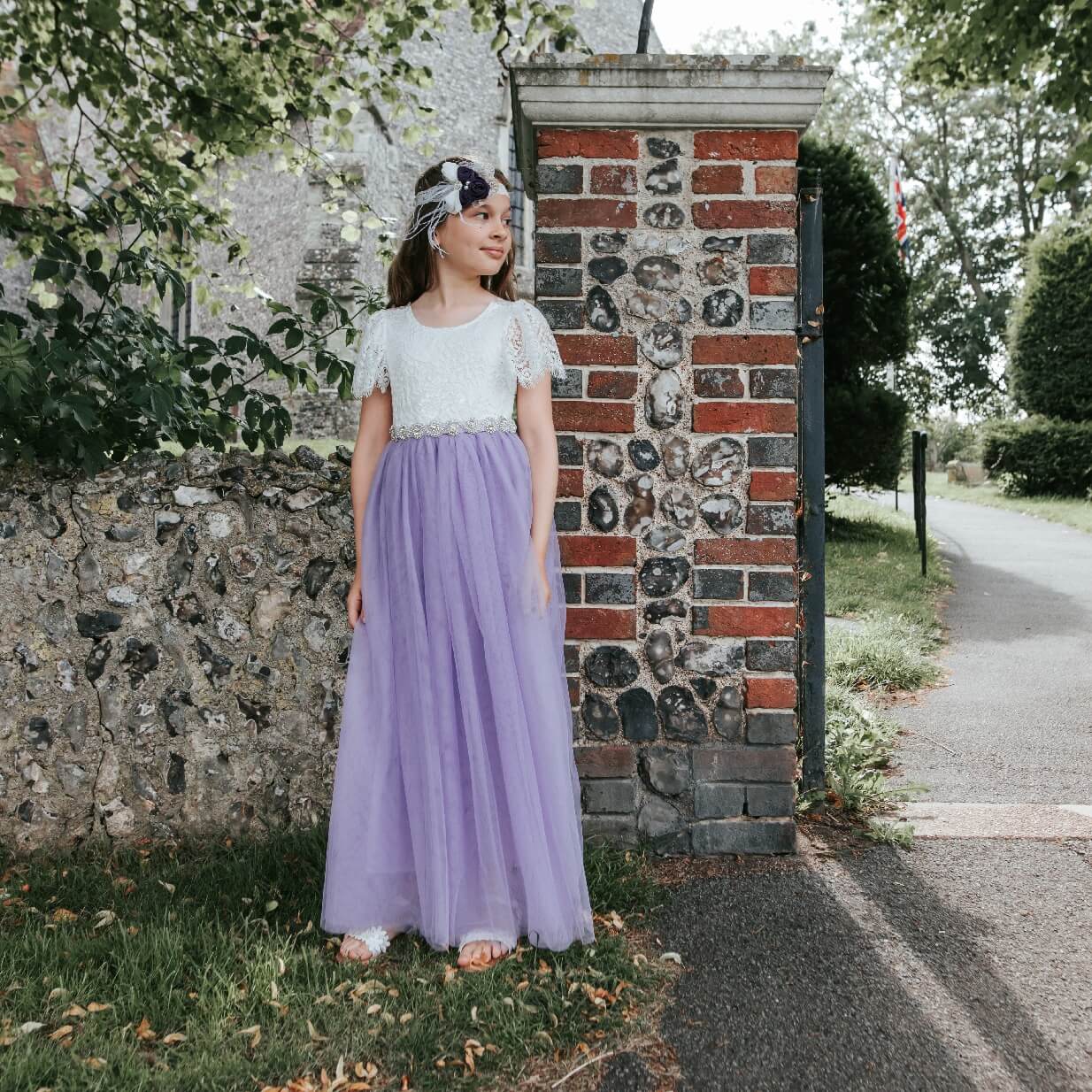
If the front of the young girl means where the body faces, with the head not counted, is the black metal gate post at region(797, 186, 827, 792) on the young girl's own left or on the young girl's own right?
on the young girl's own left

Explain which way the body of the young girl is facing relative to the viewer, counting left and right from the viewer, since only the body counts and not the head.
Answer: facing the viewer

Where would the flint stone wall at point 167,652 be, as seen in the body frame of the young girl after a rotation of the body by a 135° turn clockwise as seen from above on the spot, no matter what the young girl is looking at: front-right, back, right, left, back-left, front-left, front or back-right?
front

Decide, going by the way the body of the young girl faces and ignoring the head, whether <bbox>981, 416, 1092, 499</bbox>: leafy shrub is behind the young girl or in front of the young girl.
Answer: behind

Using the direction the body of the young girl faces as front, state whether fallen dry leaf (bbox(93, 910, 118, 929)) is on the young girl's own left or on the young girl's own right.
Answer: on the young girl's own right

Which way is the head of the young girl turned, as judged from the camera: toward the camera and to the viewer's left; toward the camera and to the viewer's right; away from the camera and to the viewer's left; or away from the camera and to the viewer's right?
toward the camera and to the viewer's right

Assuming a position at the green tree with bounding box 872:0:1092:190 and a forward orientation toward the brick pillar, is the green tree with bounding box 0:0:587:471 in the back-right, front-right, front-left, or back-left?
front-right

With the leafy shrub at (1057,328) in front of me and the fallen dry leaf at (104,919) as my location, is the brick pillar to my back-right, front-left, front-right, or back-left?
front-right

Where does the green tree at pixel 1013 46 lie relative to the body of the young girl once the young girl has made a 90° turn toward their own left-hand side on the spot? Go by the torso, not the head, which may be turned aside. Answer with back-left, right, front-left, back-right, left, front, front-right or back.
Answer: front-left

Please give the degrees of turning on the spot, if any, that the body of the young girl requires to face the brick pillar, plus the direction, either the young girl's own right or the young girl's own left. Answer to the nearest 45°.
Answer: approximately 135° to the young girl's own left
